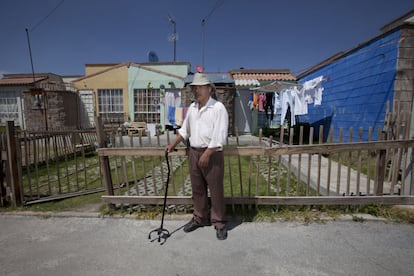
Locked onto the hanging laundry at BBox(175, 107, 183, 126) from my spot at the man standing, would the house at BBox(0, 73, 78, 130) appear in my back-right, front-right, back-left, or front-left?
front-left

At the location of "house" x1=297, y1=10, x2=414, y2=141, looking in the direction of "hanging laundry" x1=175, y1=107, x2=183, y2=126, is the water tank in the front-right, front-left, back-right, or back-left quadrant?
front-right

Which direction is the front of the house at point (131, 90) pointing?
toward the camera

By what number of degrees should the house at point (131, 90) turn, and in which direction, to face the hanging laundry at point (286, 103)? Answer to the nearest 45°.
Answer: approximately 45° to its left

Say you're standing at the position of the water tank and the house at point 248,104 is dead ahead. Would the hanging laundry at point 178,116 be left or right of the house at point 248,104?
right

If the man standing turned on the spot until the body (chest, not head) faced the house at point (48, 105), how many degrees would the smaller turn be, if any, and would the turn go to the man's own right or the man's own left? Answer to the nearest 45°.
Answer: approximately 90° to the man's own right

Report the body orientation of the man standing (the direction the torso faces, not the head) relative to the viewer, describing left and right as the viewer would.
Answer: facing the viewer and to the left of the viewer

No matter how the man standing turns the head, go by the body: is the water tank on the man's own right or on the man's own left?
on the man's own right

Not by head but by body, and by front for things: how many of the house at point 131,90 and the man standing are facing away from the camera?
0

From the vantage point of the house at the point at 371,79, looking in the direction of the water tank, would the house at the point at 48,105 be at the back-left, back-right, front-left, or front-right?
front-left

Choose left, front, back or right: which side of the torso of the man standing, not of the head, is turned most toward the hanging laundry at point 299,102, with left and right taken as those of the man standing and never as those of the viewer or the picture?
back

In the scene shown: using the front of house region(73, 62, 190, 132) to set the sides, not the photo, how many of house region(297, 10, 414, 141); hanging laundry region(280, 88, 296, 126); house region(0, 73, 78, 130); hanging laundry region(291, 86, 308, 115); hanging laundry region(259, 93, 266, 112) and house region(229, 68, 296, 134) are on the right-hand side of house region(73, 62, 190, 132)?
1
